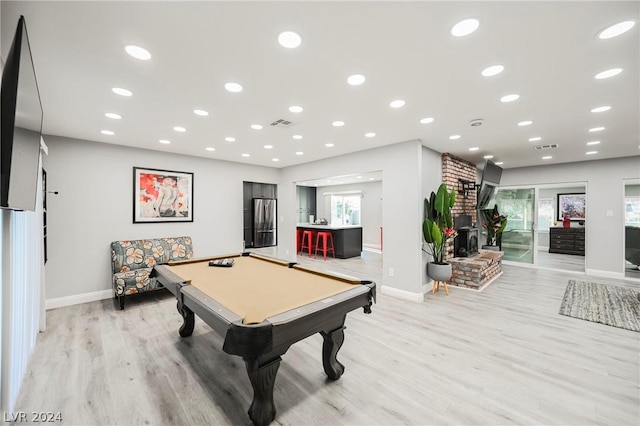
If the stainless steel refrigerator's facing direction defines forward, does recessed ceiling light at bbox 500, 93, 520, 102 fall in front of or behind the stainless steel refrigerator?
in front

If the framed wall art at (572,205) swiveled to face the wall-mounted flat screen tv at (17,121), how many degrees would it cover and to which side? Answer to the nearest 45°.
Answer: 0° — it already faces it

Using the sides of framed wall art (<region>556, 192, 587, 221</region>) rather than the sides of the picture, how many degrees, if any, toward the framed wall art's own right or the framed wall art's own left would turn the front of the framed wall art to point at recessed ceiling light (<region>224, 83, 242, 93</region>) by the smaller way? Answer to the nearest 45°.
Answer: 0° — it already faces it

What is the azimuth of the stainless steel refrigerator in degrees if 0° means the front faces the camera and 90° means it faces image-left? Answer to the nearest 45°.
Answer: approximately 0°

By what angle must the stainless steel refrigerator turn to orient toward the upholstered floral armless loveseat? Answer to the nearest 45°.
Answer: approximately 45° to its right

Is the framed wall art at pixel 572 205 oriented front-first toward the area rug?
yes

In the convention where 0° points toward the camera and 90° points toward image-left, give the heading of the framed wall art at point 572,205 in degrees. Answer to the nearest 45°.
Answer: approximately 0°

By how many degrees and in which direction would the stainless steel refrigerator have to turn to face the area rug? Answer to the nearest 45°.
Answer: approximately 45° to its left

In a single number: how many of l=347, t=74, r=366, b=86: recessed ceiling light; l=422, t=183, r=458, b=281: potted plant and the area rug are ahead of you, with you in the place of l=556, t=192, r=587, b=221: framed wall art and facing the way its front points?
3

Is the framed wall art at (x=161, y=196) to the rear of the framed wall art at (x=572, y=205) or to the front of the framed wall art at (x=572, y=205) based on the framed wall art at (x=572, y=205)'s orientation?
to the front

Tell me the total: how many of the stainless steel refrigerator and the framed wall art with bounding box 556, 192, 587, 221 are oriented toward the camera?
2

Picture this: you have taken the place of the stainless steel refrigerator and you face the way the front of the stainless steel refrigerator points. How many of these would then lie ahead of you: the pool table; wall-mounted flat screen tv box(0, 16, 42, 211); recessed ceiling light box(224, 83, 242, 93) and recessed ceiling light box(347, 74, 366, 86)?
4

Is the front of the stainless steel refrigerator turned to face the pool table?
yes

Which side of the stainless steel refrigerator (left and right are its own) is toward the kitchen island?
left

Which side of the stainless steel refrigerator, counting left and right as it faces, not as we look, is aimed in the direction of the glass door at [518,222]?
left
